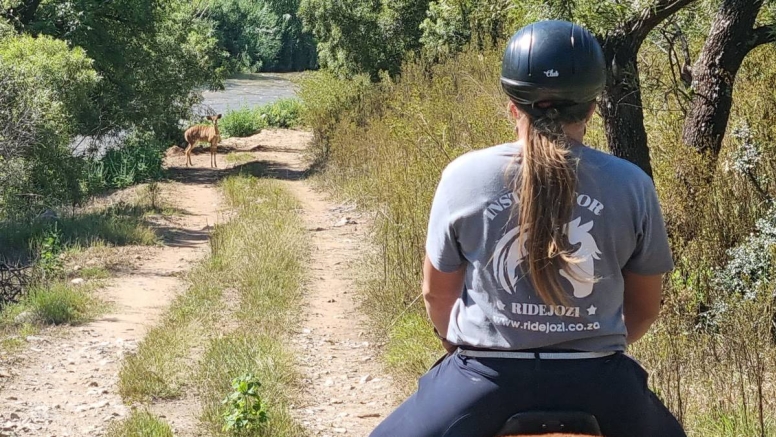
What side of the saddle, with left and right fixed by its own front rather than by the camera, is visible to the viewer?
back

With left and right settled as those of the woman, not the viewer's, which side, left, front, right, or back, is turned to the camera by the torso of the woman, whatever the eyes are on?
back

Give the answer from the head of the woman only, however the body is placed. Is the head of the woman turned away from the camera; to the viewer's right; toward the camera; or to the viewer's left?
away from the camera

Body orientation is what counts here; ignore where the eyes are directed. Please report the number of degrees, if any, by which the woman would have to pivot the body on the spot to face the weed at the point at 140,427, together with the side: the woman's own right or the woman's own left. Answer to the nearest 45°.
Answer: approximately 45° to the woman's own left
